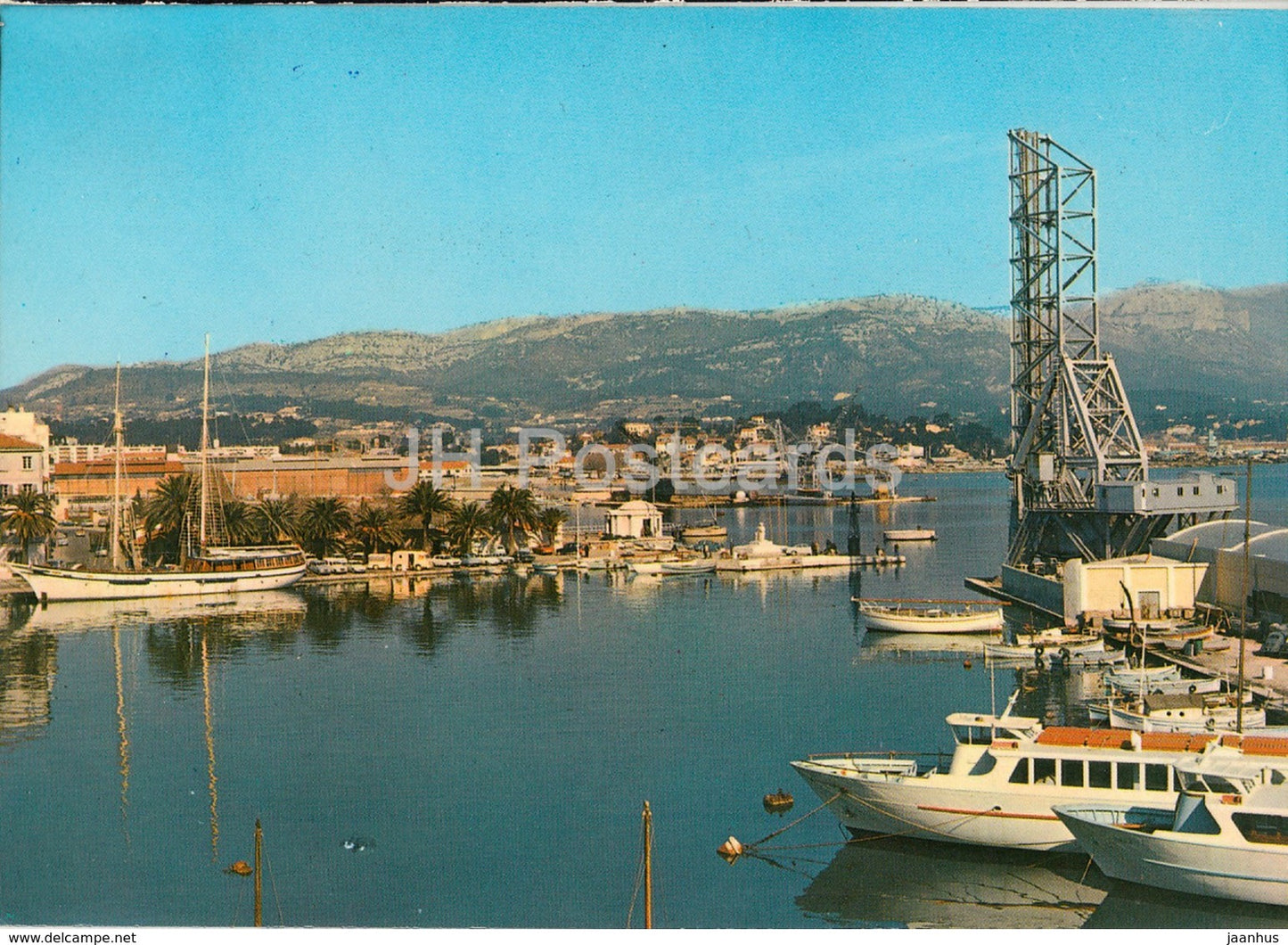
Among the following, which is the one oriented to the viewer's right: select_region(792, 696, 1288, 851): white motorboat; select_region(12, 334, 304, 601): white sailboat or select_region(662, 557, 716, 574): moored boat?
the moored boat

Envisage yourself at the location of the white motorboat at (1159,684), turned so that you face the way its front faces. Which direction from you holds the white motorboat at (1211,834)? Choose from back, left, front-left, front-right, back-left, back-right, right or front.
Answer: left

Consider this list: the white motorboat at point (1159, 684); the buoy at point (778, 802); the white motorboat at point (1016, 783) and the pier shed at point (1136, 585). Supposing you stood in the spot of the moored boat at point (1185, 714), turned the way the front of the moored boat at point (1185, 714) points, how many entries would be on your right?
2

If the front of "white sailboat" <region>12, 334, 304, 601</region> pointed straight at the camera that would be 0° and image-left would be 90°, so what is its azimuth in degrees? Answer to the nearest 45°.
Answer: approximately 90°

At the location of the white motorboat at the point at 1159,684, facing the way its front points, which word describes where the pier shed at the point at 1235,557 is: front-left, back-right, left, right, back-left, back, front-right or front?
right

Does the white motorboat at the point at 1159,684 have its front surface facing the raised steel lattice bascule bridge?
no

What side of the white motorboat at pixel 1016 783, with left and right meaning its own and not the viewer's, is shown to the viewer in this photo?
left

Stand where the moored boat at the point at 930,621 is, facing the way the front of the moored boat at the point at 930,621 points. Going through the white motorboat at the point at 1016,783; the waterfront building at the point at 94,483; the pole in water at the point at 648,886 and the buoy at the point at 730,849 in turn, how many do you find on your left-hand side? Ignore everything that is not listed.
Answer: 3

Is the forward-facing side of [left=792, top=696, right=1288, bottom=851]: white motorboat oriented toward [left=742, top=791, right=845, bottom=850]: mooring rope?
yes

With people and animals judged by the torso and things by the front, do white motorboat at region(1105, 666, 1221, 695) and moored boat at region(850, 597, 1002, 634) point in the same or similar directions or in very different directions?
same or similar directions

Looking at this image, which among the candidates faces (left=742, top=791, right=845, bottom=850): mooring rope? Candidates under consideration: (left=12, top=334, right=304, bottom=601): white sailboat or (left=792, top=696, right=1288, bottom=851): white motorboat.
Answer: the white motorboat

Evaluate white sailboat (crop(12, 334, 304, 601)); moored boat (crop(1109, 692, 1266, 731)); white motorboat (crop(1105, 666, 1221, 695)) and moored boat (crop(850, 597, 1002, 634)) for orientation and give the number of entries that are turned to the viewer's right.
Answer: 0

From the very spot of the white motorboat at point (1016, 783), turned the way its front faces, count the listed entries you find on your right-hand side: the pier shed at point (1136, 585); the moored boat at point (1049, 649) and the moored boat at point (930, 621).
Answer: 3

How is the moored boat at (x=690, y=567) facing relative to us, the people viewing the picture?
facing to the right of the viewer

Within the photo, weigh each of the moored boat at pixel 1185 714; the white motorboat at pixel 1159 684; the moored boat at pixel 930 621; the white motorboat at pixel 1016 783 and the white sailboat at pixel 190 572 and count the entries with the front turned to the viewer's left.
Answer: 5

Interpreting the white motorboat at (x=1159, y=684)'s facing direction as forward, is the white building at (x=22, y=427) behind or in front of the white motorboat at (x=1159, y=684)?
in front

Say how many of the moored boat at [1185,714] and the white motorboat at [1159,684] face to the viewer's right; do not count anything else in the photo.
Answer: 0

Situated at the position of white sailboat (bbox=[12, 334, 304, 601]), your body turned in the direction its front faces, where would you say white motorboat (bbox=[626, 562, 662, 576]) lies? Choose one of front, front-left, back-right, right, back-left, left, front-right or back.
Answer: back

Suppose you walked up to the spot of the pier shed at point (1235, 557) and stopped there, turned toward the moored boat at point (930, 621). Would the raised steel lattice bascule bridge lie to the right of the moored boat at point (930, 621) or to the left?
right

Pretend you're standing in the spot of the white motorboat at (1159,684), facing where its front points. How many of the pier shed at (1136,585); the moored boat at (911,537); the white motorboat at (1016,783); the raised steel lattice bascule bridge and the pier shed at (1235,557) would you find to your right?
4

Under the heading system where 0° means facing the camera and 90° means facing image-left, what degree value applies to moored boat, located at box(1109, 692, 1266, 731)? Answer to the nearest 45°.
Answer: approximately 90°
